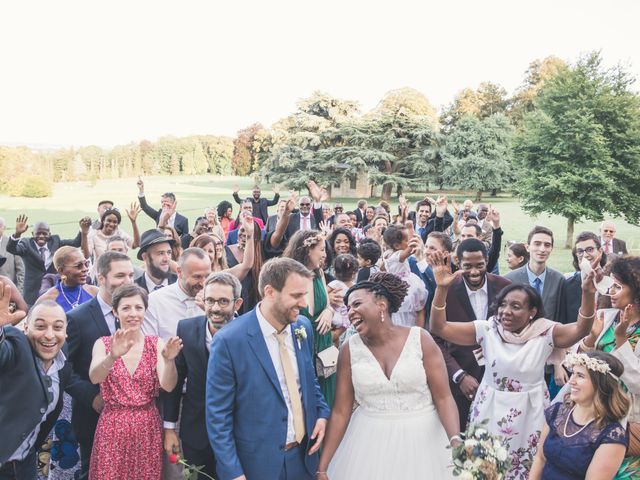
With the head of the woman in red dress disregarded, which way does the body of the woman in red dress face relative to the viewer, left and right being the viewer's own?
facing the viewer

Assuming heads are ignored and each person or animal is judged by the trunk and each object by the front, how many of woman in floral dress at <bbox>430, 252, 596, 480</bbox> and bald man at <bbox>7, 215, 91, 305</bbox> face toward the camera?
2

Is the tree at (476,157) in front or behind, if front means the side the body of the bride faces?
behind

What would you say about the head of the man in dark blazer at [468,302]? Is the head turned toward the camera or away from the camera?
toward the camera

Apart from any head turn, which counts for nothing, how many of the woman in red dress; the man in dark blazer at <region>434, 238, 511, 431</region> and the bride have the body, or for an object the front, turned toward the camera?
3

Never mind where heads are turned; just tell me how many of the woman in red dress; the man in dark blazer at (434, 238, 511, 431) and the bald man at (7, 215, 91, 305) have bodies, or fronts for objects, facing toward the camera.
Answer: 3

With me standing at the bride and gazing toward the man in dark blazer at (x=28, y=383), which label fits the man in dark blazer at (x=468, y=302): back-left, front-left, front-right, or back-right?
back-right

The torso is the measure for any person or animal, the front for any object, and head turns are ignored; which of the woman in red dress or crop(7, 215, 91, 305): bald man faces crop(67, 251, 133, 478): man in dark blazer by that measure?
the bald man

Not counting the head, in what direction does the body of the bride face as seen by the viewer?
toward the camera

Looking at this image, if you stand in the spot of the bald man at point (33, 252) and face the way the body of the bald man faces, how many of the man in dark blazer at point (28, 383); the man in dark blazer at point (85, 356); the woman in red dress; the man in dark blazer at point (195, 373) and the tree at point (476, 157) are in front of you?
4

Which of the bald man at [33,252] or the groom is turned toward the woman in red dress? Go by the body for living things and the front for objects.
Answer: the bald man

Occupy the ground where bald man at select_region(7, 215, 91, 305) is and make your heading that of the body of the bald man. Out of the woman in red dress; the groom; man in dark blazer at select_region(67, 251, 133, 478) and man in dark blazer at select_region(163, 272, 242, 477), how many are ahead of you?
4

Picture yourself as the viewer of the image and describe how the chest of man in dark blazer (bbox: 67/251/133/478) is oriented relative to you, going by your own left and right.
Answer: facing the viewer and to the right of the viewer

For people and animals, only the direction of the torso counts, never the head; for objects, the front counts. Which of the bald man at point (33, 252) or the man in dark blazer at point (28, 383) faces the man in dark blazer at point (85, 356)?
the bald man

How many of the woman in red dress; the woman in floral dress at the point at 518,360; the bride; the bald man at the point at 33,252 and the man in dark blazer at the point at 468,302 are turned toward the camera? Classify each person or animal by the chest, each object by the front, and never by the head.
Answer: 5
